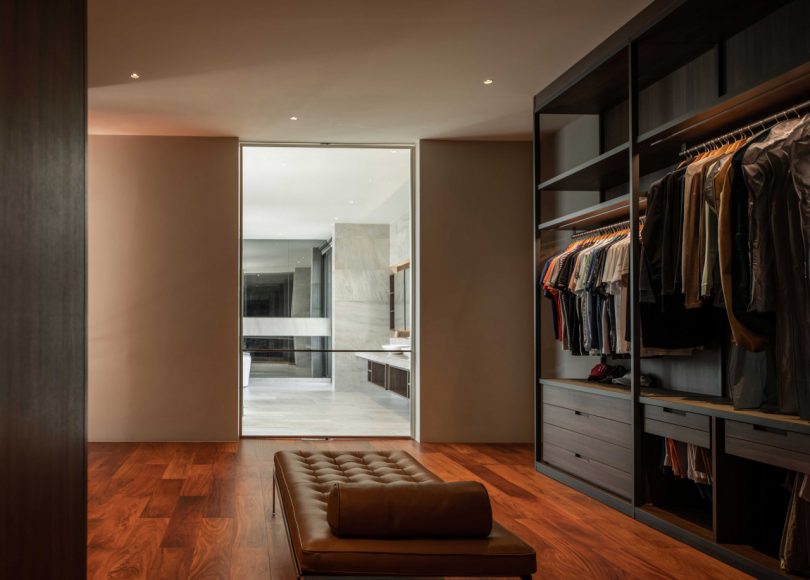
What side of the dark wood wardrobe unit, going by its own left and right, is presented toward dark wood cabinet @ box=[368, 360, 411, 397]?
right

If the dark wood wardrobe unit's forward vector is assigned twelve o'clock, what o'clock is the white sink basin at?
The white sink basin is roughly at 3 o'clock from the dark wood wardrobe unit.

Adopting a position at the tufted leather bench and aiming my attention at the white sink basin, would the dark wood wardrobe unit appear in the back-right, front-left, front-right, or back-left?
front-right

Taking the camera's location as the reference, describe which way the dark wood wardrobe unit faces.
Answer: facing the viewer and to the left of the viewer

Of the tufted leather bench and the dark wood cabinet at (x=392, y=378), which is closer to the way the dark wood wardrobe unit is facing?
the tufted leather bench

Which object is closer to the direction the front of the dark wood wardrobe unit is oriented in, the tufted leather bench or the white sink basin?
the tufted leather bench

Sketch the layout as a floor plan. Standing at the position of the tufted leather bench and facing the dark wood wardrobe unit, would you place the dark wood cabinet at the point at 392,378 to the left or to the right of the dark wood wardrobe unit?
left

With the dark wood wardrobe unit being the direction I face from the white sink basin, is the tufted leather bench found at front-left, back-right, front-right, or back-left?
front-right

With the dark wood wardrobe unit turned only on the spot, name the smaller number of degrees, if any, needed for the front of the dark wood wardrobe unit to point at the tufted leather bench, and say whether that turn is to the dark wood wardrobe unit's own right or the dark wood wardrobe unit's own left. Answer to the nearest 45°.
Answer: approximately 45° to the dark wood wardrobe unit's own left
